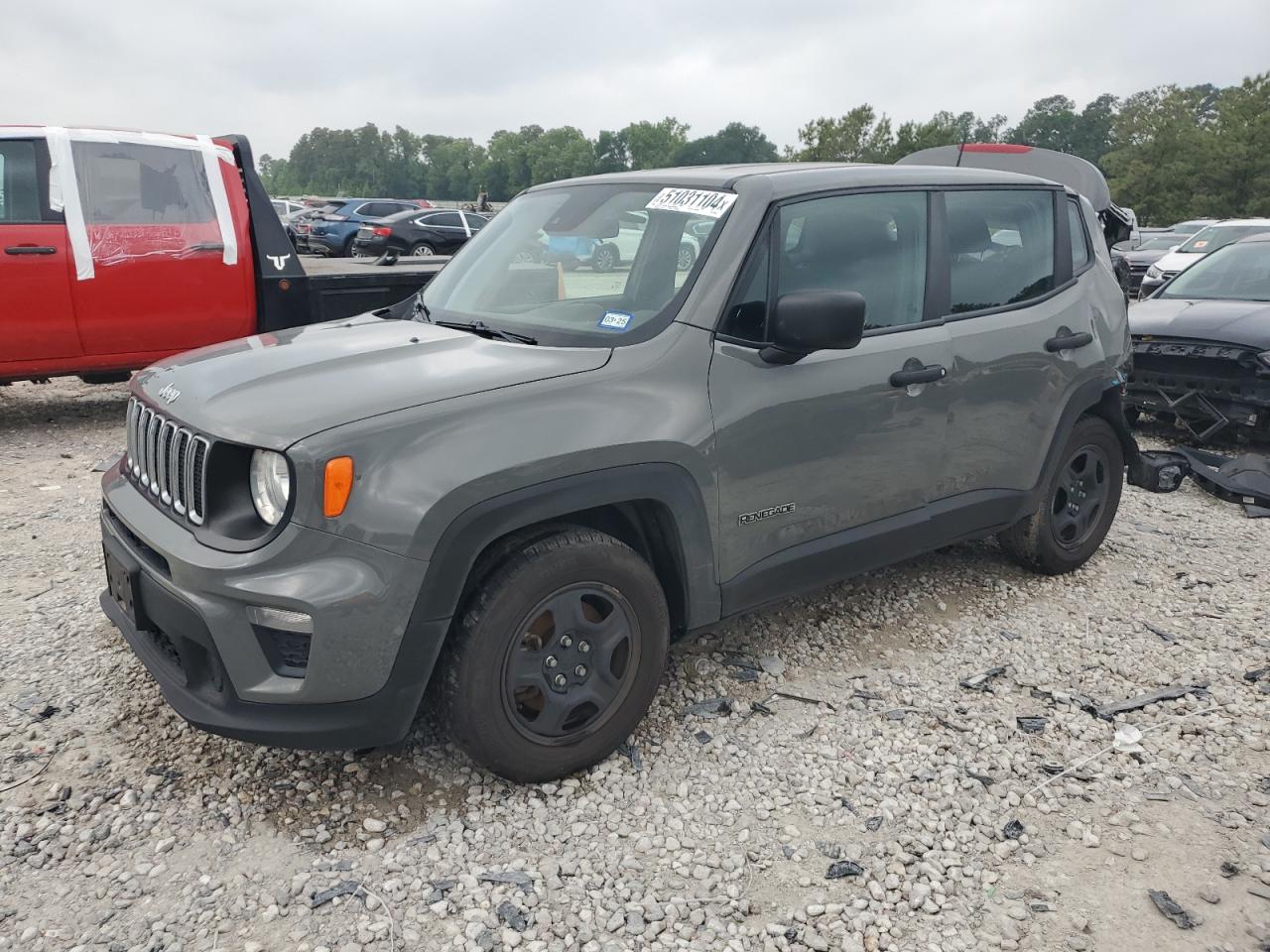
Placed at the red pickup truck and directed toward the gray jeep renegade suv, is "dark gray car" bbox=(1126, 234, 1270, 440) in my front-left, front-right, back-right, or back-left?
front-left

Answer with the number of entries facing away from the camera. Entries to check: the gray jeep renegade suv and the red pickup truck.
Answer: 0

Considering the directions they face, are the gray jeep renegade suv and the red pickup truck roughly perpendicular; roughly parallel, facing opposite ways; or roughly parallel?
roughly parallel

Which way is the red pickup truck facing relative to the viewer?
to the viewer's left

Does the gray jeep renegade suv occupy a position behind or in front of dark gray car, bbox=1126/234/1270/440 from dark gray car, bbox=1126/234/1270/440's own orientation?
in front

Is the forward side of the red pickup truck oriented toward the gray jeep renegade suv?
no

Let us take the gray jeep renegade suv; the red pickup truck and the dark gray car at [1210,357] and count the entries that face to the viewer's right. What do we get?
0

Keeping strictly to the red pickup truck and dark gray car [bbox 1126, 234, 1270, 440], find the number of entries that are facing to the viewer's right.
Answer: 0

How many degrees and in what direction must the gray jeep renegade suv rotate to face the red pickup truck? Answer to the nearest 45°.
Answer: approximately 90° to its right

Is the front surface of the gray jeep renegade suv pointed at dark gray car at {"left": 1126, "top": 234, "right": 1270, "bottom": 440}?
no

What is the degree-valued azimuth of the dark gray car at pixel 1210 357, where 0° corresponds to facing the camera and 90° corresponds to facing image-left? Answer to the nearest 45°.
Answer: approximately 45°

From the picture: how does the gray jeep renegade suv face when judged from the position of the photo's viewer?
facing the viewer and to the left of the viewer

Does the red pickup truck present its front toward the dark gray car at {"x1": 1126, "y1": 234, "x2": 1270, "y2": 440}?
no

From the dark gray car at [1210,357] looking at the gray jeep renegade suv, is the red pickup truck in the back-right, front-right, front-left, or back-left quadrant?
front-right

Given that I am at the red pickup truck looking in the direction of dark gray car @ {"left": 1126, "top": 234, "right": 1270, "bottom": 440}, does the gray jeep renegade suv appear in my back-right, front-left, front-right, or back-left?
front-right
